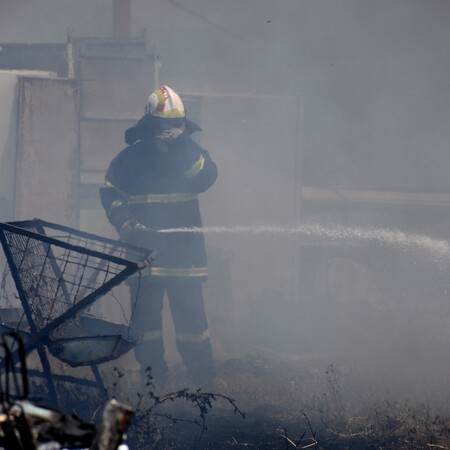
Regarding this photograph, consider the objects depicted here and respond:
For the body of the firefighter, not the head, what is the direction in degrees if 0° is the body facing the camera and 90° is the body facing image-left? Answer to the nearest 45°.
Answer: approximately 0°

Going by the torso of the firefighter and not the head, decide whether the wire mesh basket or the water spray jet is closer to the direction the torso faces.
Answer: the wire mesh basket

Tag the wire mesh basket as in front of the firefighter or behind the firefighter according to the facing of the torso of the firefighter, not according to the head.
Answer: in front
